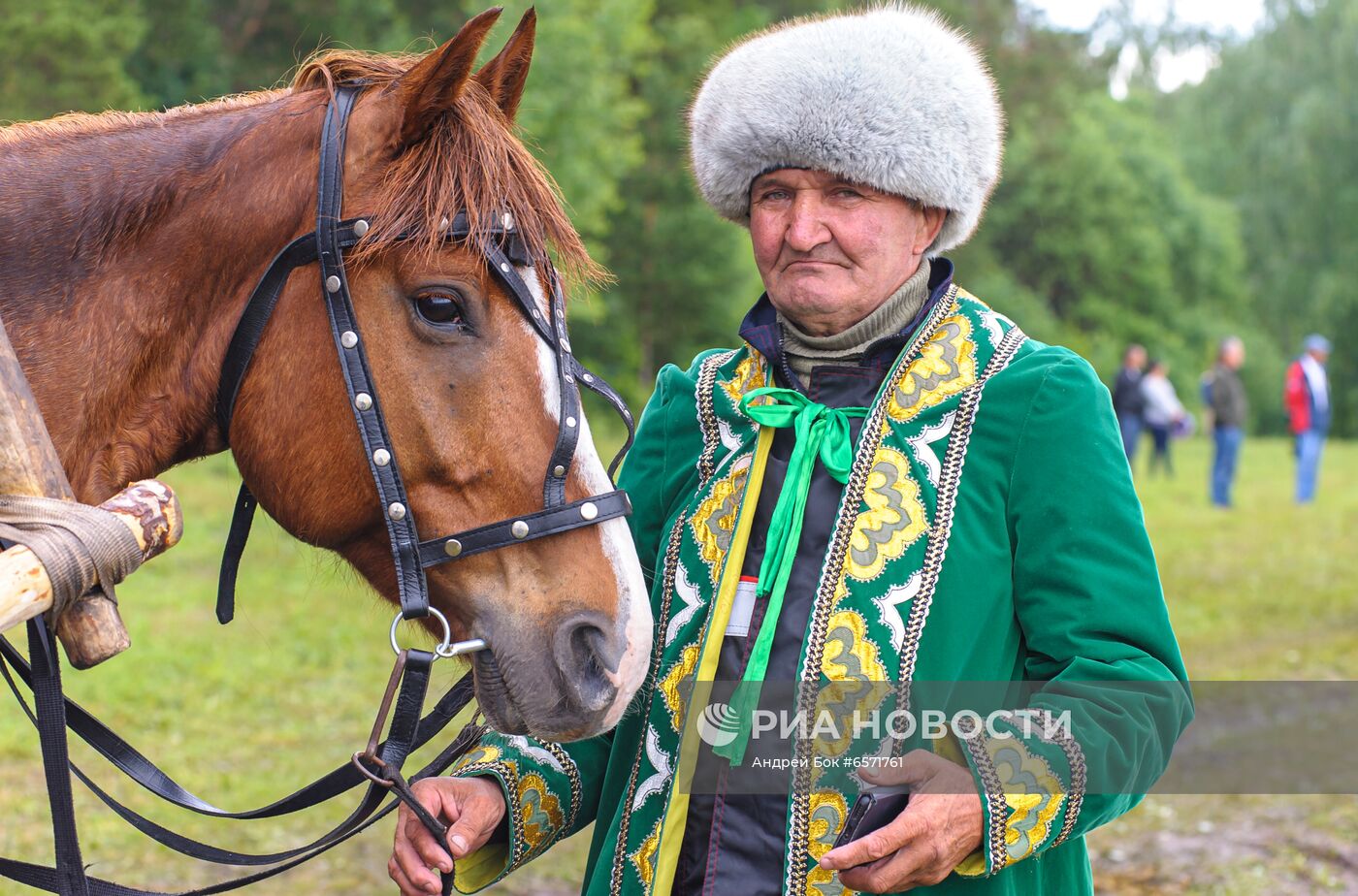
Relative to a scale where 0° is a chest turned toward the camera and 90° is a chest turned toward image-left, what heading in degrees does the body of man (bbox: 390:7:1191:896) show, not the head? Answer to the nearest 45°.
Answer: approximately 45°

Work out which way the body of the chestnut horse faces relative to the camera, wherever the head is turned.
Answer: to the viewer's right

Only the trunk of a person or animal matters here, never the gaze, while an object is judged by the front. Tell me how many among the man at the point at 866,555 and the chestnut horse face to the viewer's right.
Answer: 1

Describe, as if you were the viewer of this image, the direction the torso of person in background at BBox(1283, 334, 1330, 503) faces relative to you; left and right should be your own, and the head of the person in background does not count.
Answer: facing the viewer and to the right of the viewer
